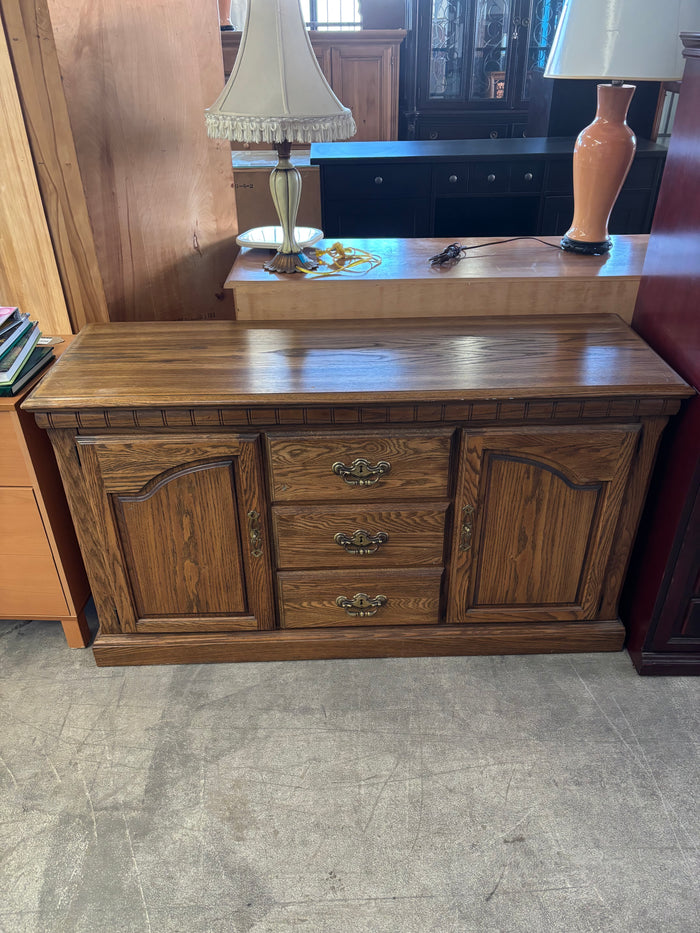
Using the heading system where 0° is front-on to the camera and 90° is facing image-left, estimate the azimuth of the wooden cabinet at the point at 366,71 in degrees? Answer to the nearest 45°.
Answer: approximately 0°

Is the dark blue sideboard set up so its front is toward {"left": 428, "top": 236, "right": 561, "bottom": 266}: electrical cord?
yes

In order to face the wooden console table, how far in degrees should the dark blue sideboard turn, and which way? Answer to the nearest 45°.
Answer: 0° — it already faces it

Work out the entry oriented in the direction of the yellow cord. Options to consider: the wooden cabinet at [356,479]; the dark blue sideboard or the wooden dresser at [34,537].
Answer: the dark blue sideboard

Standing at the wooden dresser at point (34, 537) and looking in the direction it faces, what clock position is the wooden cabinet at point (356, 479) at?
The wooden cabinet is roughly at 10 o'clock from the wooden dresser.

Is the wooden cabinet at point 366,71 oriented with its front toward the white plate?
yes

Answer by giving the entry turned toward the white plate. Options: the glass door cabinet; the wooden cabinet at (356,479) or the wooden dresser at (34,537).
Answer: the glass door cabinet

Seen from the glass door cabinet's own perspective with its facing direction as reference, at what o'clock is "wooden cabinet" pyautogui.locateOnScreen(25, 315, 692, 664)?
The wooden cabinet is roughly at 12 o'clock from the glass door cabinet.

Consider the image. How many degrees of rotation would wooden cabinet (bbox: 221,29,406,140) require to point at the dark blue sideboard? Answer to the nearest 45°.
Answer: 0° — it already faces it
